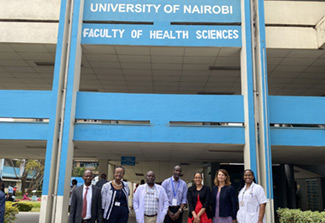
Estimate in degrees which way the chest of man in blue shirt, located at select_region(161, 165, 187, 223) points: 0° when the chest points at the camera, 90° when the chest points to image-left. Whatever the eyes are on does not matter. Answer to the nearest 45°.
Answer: approximately 0°

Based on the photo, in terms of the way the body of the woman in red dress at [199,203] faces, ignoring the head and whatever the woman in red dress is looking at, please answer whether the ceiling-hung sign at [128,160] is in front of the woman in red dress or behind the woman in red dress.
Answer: behind

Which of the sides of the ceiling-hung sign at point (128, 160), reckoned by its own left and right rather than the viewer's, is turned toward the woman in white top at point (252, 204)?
front

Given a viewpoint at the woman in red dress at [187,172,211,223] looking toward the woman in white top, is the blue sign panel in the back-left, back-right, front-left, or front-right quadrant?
back-left

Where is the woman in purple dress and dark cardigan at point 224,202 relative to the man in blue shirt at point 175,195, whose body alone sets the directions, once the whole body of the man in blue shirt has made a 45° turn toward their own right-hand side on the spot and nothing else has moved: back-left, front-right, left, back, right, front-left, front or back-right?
left

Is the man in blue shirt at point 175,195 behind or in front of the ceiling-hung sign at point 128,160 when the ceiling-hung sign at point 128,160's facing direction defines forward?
in front

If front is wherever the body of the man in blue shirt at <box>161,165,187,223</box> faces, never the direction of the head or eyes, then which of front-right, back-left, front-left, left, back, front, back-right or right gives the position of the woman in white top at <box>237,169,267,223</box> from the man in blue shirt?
front-left
